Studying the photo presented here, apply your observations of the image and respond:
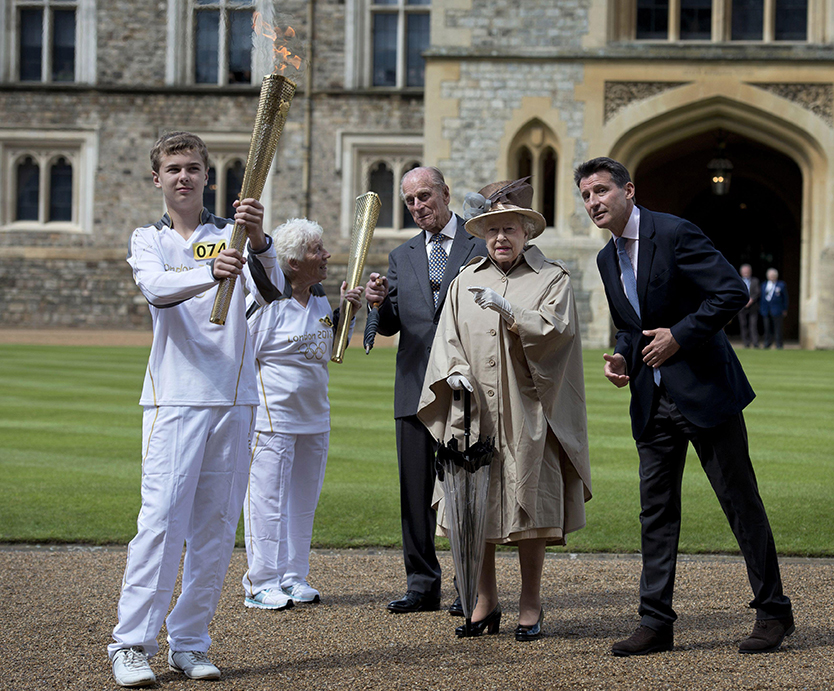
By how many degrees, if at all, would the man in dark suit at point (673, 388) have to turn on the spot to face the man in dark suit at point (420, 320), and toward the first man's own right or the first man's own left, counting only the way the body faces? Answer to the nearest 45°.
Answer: approximately 90° to the first man's own right

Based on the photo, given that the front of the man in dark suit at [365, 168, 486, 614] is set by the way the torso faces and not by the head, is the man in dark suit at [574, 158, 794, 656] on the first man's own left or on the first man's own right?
on the first man's own left

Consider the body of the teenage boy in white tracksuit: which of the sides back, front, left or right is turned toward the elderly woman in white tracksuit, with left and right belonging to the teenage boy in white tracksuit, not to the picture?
back

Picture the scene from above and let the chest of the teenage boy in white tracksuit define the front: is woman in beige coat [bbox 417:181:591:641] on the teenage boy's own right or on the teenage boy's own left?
on the teenage boy's own left

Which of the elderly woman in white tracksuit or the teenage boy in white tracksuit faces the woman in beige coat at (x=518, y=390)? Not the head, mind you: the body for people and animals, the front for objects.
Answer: the elderly woman in white tracksuit

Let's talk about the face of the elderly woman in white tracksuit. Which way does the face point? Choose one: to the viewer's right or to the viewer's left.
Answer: to the viewer's right

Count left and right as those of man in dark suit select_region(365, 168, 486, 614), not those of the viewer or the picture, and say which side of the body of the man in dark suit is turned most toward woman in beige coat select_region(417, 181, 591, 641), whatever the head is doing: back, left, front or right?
left

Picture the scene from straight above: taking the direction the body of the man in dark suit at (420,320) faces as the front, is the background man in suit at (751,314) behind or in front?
behind

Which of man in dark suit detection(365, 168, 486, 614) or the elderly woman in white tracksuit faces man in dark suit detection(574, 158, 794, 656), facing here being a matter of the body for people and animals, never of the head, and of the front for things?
the elderly woman in white tracksuit

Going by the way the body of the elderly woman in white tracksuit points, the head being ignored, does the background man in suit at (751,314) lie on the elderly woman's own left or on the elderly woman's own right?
on the elderly woman's own left

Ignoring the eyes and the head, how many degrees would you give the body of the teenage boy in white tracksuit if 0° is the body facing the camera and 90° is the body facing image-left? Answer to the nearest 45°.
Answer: approximately 0°

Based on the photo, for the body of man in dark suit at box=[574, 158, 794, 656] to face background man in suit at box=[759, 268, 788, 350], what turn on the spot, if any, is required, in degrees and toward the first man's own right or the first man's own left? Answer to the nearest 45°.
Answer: approximately 135° to the first man's own right

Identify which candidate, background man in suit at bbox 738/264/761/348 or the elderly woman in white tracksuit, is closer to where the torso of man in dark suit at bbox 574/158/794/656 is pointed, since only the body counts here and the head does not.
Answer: the elderly woman in white tracksuit
